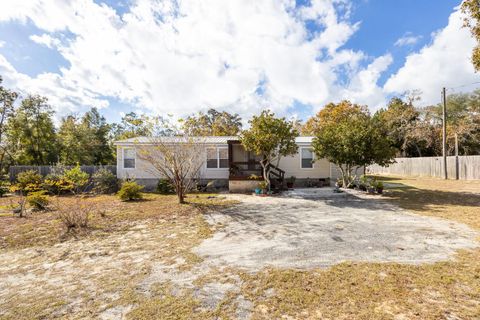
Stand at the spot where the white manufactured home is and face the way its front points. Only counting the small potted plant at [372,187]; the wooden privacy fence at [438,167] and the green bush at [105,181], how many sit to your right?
1

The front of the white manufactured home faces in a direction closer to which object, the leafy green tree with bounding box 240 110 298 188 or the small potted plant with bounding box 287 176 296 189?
the leafy green tree

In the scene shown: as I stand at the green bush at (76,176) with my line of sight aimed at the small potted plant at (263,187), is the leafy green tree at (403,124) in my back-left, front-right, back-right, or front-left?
front-left

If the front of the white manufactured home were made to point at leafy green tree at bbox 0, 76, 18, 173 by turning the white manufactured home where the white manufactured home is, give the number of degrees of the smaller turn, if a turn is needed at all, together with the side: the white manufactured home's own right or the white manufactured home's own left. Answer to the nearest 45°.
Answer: approximately 90° to the white manufactured home's own right

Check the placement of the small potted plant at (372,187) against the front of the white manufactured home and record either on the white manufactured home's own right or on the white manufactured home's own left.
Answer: on the white manufactured home's own left

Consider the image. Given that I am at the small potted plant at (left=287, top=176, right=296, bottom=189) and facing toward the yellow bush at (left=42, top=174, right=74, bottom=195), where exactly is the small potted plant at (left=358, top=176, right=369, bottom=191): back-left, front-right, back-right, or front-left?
back-left

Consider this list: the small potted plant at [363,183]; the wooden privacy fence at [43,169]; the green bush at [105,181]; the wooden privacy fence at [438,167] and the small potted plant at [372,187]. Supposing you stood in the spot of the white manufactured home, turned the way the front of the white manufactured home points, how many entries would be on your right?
2

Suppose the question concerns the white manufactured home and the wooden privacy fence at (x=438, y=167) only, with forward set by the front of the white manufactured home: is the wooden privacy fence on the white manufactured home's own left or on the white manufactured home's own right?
on the white manufactured home's own left

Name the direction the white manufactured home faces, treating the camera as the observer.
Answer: facing the viewer

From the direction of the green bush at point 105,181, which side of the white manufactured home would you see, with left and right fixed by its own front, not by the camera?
right

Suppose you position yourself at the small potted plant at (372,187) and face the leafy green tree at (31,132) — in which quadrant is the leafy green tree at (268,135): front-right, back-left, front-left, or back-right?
front-left

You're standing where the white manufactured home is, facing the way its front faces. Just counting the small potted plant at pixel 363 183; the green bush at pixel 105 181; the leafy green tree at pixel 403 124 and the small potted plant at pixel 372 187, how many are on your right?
1

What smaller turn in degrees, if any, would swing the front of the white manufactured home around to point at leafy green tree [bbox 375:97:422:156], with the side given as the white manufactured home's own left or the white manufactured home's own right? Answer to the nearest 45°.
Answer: approximately 135° to the white manufactured home's own left

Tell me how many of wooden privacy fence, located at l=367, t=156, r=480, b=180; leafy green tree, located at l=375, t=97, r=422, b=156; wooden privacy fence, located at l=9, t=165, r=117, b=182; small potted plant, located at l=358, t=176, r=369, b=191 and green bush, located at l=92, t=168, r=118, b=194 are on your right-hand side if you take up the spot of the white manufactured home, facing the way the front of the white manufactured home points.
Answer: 2

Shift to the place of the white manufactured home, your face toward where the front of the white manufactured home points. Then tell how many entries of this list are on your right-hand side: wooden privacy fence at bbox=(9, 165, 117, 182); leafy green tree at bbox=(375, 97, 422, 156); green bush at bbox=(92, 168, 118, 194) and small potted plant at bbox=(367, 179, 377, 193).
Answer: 2

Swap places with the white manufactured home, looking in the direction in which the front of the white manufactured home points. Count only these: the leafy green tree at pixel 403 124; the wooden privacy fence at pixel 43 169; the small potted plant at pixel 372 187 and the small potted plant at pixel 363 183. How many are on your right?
1

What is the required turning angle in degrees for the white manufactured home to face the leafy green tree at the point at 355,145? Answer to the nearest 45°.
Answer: approximately 45° to its left
